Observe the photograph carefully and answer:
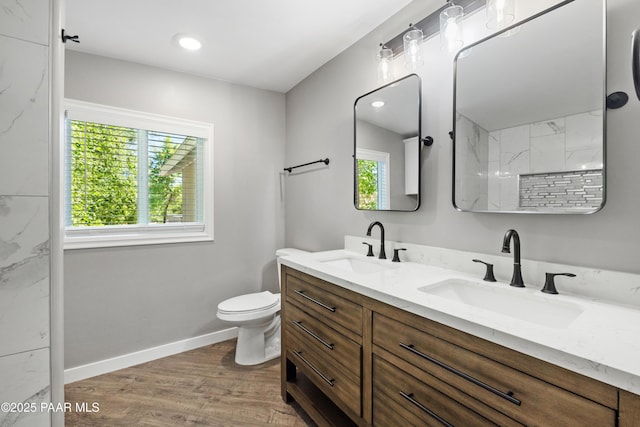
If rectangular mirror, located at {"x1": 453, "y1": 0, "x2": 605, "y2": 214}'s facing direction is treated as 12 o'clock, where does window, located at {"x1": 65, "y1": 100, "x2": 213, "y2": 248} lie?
The window is roughly at 1 o'clock from the rectangular mirror.

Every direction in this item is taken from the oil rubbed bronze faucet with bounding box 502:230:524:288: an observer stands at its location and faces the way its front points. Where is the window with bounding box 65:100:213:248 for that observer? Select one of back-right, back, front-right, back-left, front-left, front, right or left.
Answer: front-right

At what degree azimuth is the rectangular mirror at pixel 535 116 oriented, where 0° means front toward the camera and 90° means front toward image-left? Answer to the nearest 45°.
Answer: approximately 45°

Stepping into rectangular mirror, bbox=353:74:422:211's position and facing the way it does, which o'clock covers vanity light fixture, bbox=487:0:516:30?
The vanity light fixture is roughly at 9 o'clock from the rectangular mirror.

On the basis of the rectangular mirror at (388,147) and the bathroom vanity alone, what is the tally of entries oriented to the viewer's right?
0

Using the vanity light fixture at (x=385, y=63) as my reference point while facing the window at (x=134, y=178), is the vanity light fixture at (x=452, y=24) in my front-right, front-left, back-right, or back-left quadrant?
back-left

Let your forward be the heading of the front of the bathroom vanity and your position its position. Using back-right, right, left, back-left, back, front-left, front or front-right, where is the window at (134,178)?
front-right

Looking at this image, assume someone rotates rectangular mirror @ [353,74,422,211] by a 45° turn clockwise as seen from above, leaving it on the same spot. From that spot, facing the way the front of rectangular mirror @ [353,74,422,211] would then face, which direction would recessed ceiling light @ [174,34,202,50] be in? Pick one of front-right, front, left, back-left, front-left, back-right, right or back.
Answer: front

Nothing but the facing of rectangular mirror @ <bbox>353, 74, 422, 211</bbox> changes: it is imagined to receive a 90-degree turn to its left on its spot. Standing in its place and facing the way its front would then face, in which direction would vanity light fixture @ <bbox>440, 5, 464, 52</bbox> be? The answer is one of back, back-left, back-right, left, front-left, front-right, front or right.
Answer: front

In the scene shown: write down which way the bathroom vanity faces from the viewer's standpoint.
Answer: facing the viewer and to the left of the viewer
